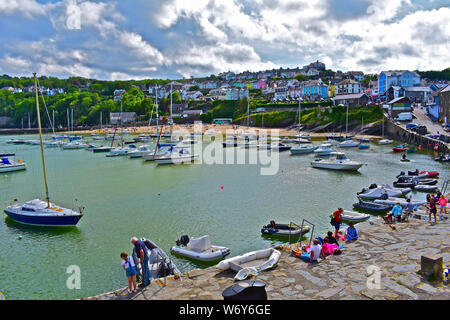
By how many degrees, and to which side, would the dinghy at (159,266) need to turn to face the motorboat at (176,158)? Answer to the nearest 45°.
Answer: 0° — it already faces it
